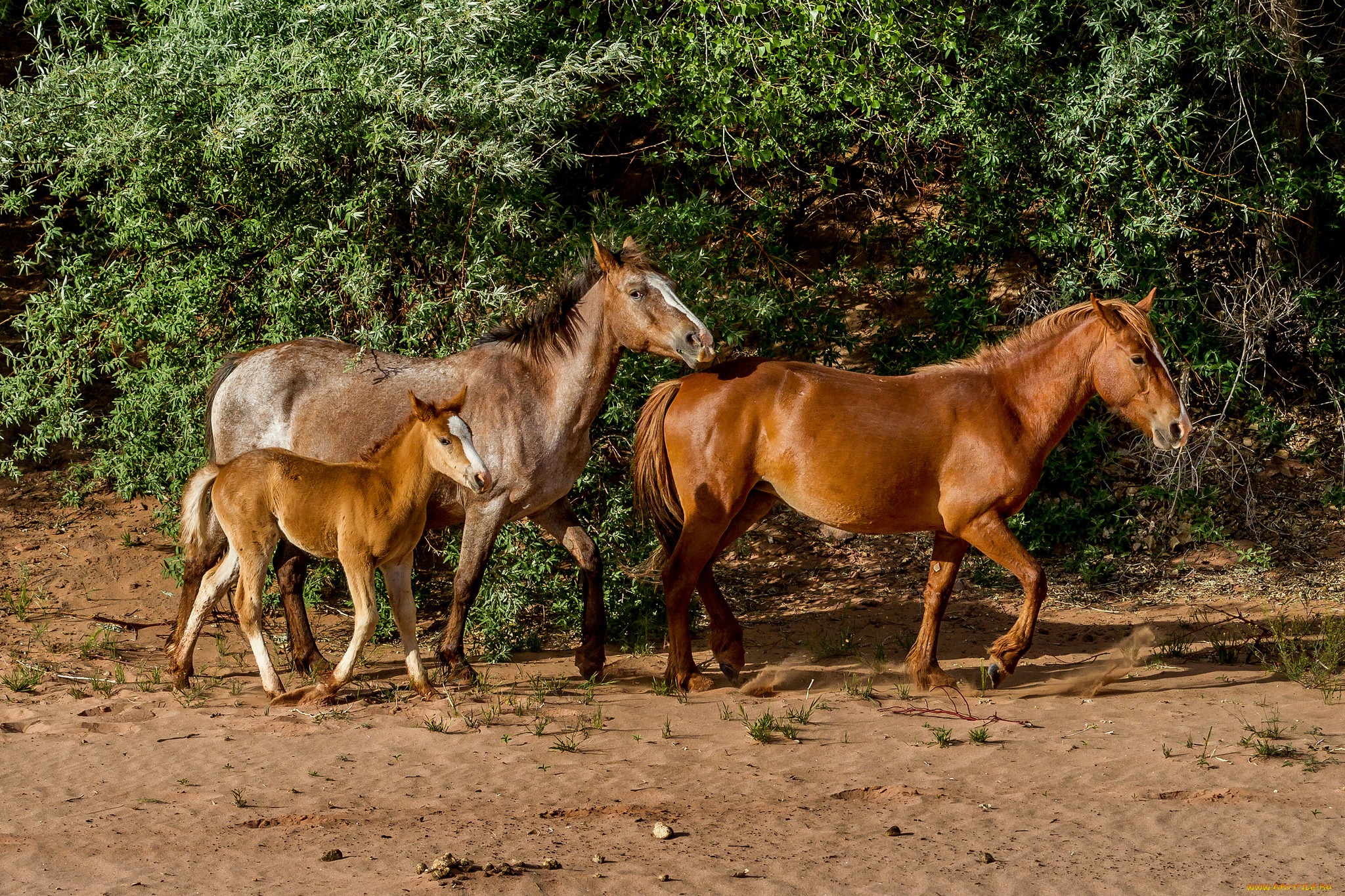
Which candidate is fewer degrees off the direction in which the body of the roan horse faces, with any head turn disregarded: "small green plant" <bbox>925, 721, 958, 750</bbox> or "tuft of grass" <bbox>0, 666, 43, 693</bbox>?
the small green plant

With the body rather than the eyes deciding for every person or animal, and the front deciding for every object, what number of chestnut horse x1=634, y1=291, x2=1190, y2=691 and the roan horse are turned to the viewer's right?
2

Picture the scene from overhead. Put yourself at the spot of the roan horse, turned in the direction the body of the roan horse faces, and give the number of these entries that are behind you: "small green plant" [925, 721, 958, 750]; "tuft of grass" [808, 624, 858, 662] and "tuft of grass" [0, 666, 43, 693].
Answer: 1

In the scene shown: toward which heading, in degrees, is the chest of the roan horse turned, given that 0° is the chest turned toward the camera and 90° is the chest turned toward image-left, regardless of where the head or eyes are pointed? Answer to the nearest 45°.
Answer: approximately 270°

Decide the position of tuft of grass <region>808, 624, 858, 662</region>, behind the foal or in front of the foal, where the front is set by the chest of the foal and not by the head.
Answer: in front

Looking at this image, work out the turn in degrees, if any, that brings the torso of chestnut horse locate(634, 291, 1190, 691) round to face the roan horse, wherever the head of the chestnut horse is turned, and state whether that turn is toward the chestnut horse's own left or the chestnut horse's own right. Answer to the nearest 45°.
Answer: approximately 180°

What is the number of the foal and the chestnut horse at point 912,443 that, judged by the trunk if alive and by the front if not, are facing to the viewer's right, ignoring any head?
2

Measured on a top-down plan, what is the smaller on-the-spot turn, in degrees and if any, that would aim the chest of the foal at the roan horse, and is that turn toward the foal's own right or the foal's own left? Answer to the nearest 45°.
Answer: approximately 45° to the foal's own left

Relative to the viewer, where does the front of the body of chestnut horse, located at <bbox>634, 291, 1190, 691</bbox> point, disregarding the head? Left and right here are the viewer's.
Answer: facing to the right of the viewer

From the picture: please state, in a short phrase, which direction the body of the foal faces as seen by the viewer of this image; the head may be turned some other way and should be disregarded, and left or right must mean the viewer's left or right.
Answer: facing to the right of the viewer
